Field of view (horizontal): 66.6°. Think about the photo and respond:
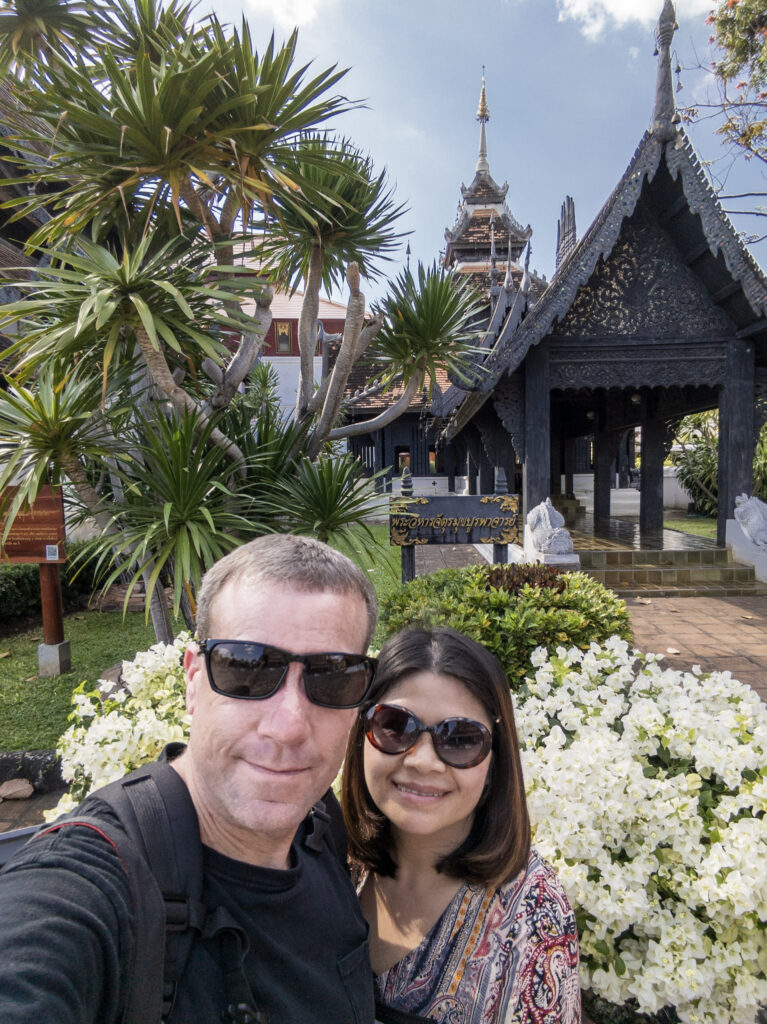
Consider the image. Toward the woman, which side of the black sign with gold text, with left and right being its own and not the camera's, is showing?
front

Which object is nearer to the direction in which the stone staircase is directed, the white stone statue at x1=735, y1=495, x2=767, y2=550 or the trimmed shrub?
the trimmed shrub

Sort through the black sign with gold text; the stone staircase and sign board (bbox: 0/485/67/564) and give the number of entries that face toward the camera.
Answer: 3

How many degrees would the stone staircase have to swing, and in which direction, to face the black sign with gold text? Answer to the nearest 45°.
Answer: approximately 45° to its right

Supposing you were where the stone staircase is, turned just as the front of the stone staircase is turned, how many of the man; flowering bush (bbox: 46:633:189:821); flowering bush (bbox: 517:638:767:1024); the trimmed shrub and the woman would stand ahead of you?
5

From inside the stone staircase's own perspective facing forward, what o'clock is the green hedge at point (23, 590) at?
The green hedge is roughly at 2 o'clock from the stone staircase.

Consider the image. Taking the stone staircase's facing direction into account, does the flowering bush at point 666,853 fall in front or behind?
in front

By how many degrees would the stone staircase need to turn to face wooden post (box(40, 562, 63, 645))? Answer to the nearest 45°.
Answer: approximately 45° to its right

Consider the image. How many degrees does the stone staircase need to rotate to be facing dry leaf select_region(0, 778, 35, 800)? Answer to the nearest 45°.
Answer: approximately 45° to its right

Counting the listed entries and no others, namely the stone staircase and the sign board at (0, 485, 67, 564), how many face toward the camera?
2

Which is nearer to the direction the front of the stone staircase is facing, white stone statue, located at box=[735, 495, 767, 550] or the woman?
the woman

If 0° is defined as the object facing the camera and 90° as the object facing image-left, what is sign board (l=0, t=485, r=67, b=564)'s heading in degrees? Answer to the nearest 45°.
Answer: approximately 0°

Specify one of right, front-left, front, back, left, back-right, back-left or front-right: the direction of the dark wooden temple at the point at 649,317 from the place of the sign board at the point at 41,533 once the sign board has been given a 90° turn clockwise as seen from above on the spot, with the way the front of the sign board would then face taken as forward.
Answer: back

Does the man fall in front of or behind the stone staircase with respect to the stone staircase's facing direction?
in front

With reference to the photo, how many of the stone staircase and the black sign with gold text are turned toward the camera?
2

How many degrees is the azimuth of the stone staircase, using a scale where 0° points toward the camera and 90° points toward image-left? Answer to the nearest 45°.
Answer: approximately 0°
